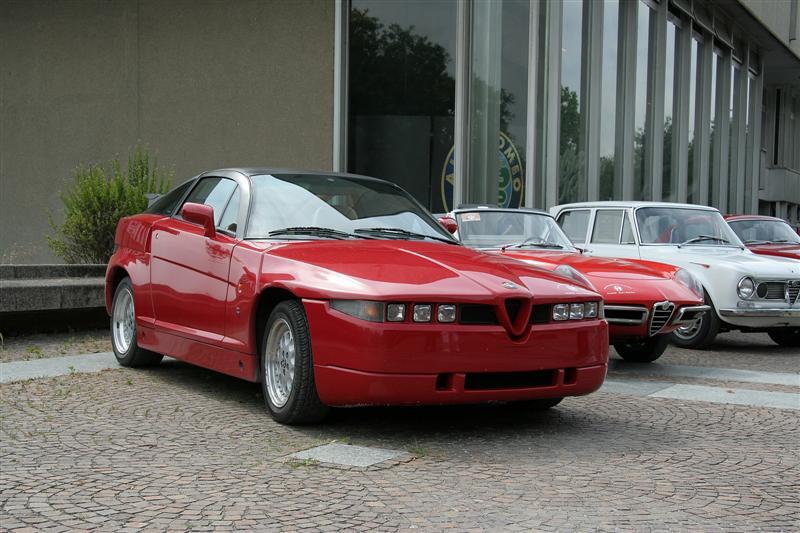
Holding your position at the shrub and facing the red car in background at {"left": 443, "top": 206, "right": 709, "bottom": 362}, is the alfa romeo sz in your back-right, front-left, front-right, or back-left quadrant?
front-right

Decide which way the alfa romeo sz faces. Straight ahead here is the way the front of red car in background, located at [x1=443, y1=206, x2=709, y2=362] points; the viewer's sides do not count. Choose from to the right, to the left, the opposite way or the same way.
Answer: the same way

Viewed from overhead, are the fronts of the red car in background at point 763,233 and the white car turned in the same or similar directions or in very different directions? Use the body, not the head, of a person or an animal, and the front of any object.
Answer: same or similar directions

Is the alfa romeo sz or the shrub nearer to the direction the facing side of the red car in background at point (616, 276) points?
the alfa romeo sz

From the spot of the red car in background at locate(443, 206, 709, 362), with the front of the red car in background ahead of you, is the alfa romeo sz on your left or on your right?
on your right

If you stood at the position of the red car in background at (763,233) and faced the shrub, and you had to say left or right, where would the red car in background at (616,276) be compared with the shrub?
left

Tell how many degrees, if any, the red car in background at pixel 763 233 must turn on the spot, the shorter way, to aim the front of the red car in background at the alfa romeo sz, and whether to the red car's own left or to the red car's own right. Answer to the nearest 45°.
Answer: approximately 45° to the red car's own right

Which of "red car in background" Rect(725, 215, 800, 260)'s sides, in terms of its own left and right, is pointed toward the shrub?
right

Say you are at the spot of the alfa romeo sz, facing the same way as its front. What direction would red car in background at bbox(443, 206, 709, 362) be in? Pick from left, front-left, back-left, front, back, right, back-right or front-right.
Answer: left

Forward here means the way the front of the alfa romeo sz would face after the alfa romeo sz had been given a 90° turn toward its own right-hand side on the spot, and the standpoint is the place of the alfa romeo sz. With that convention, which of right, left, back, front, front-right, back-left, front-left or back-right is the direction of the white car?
back

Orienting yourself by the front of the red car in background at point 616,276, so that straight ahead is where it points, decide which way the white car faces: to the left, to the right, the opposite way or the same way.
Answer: the same way

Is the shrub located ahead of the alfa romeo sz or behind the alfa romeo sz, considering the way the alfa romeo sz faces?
behind

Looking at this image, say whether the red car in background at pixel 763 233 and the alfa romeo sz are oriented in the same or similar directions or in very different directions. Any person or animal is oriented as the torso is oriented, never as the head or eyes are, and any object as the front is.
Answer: same or similar directions

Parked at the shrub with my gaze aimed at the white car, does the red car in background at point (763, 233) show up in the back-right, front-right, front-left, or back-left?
front-left

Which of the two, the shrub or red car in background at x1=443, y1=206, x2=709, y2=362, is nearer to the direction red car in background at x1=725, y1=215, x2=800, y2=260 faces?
the red car in background

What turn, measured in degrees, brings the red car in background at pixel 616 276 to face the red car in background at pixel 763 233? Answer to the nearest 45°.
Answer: approximately 135° to its left

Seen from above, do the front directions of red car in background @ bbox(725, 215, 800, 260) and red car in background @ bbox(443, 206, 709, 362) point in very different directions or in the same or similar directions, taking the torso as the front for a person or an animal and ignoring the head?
same or similar directions

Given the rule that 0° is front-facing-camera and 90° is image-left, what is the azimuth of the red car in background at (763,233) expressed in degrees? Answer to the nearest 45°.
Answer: approximately 315°
